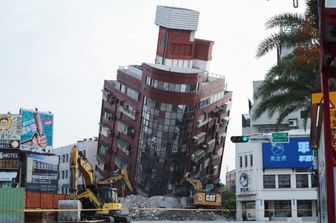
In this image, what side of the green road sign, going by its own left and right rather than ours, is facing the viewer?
front

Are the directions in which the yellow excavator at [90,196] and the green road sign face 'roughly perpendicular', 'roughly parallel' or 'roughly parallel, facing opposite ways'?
roughly perpendicular

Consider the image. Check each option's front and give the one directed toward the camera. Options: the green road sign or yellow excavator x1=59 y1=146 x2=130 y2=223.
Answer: the green road sign

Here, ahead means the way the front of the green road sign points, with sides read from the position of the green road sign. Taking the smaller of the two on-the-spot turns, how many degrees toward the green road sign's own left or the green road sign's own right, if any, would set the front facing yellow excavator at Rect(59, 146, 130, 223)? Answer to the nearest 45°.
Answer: approximately 90° to the green road sign's own right
